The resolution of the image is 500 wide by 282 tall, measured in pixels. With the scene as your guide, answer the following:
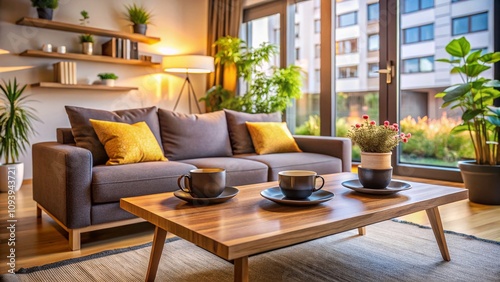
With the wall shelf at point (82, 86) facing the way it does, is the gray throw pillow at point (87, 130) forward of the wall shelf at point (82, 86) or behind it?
forward

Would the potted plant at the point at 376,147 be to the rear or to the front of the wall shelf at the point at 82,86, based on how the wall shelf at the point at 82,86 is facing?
to the front

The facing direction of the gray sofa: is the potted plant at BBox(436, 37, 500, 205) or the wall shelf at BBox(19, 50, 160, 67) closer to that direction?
the potted plant

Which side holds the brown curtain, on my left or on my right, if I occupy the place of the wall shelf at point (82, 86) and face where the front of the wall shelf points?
on my left

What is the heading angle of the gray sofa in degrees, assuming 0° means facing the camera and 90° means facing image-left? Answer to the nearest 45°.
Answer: approximately 315°

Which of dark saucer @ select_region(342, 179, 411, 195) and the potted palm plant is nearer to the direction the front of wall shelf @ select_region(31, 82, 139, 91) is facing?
the dark saucer
